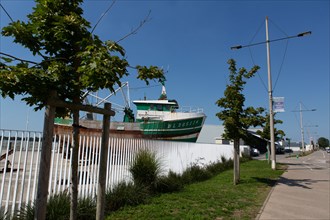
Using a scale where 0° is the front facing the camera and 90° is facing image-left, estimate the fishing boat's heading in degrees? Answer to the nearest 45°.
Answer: approximately 270°

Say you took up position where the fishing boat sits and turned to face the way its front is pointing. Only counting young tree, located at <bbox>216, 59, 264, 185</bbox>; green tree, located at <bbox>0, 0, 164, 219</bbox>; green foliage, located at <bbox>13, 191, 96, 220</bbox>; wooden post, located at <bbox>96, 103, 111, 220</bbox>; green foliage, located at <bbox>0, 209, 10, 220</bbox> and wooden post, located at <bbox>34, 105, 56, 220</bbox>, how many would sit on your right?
6

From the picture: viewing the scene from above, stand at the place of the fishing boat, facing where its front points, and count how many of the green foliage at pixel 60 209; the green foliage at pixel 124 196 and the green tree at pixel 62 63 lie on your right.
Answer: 3

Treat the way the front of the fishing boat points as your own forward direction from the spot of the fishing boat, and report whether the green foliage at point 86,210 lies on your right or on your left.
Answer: on your right

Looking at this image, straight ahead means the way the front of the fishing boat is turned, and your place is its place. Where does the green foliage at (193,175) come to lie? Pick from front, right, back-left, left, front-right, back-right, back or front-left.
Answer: right

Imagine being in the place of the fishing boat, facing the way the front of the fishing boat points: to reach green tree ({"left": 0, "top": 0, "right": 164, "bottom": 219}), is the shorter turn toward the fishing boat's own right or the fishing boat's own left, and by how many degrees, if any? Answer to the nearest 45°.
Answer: approximately 90° to the fishing boat's own right

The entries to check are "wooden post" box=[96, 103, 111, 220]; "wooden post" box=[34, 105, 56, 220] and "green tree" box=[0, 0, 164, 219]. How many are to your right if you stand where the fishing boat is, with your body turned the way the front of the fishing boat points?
3

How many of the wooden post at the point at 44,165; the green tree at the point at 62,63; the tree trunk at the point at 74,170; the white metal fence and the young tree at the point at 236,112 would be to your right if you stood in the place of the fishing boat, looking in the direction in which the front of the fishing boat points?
5

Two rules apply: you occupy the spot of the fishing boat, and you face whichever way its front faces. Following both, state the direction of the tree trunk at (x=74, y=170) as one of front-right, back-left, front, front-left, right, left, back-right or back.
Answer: right

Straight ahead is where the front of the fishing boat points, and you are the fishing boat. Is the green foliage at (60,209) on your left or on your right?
on your right

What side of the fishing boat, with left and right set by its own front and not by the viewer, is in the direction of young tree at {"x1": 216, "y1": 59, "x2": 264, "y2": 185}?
right

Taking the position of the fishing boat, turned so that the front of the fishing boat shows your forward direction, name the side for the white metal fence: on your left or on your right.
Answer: on your right

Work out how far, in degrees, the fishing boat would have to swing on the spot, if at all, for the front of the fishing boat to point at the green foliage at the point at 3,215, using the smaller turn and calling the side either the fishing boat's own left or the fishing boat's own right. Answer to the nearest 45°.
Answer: approximately 90° to the fishing boat's own right

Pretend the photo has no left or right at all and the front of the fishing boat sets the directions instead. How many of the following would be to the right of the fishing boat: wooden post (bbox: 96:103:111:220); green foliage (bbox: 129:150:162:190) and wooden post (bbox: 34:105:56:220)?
3
